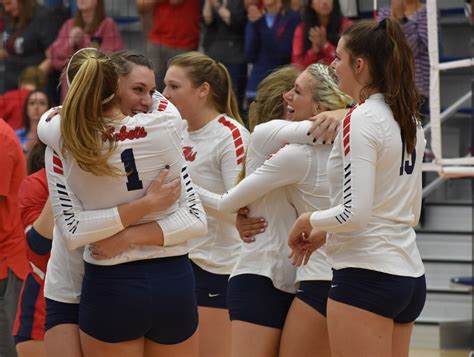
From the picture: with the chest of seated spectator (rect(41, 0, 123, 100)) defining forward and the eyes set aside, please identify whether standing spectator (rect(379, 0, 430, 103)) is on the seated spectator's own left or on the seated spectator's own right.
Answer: on the seated spectator's own left

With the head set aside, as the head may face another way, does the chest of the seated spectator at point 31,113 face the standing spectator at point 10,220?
yes

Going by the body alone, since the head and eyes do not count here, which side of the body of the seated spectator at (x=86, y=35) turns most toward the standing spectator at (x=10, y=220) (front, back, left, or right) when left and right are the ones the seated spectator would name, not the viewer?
front

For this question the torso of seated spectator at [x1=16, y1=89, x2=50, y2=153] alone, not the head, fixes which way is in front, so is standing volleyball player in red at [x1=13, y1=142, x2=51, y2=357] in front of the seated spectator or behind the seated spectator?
in front

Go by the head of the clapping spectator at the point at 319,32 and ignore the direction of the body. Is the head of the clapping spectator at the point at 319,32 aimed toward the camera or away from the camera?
toward the camera

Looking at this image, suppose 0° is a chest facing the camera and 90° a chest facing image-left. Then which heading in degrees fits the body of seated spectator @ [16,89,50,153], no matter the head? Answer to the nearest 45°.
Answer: approximately 0°

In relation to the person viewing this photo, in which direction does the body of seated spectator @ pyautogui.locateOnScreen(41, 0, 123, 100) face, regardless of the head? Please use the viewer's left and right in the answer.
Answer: facing the viewer

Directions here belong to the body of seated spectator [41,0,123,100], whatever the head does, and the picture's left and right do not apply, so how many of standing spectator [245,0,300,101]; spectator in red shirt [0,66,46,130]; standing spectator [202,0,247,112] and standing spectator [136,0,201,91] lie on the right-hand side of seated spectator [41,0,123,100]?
1

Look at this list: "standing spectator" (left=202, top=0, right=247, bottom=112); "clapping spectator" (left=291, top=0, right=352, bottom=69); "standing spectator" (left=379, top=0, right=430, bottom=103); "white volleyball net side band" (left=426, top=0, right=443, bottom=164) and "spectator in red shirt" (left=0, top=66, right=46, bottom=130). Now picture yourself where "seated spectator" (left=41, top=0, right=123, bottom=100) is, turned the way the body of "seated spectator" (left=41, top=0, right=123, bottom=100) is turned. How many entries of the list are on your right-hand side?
1

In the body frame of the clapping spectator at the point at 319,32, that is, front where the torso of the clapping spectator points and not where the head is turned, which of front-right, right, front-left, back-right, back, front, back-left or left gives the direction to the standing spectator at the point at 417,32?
left

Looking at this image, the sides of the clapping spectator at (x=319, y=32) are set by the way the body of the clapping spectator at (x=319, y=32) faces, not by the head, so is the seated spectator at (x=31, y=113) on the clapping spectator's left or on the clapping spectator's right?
on the clapping spectator's right

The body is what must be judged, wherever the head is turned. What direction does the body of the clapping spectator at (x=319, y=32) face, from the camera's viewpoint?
toward the camera

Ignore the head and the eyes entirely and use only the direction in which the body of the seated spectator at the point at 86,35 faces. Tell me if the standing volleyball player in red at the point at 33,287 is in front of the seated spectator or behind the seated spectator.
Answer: in front

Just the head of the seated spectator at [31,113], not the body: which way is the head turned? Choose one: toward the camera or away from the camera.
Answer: toward the camera

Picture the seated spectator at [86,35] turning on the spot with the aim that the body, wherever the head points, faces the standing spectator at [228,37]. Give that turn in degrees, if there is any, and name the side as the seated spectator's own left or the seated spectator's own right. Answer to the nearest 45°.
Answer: approximately 45° to the seated spectator's own left
